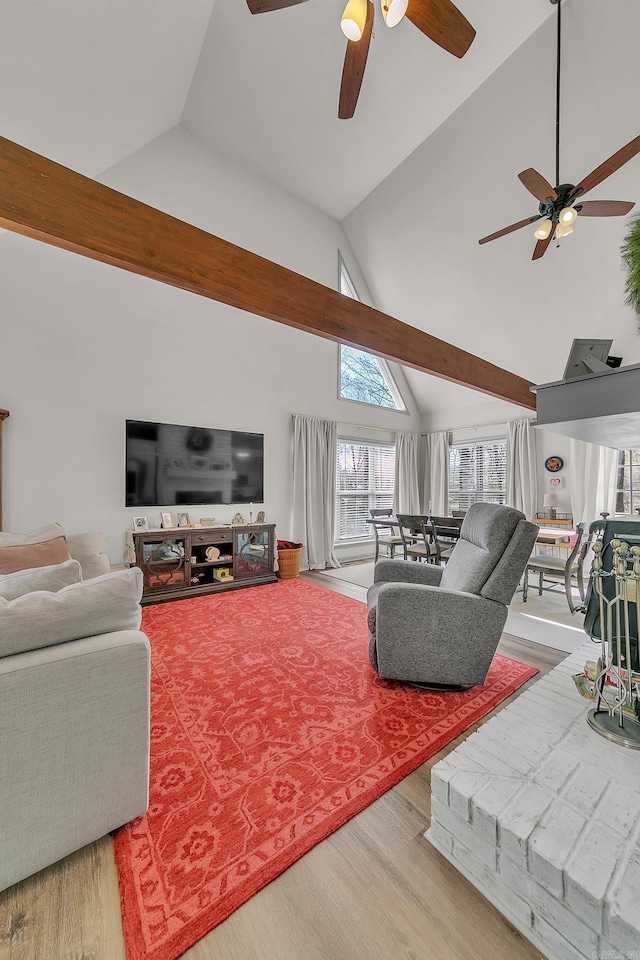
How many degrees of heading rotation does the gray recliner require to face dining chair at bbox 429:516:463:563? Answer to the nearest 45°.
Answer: approximately 90° to its right

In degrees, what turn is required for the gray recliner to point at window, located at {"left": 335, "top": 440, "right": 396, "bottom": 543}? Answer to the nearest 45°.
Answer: approximately 90° to its right

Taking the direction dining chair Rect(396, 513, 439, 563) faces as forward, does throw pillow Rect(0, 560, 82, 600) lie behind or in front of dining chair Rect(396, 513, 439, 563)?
behind

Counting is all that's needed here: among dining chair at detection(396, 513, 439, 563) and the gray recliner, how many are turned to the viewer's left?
1

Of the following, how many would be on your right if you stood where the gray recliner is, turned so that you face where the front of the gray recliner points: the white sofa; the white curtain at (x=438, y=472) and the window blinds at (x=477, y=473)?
2

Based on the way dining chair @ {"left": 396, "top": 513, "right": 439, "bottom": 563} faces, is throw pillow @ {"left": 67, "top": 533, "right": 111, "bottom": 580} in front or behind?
behind

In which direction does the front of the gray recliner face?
to the viewer's left

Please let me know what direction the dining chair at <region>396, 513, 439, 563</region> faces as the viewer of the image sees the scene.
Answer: facing away from the viewer and to the right of the viewer
